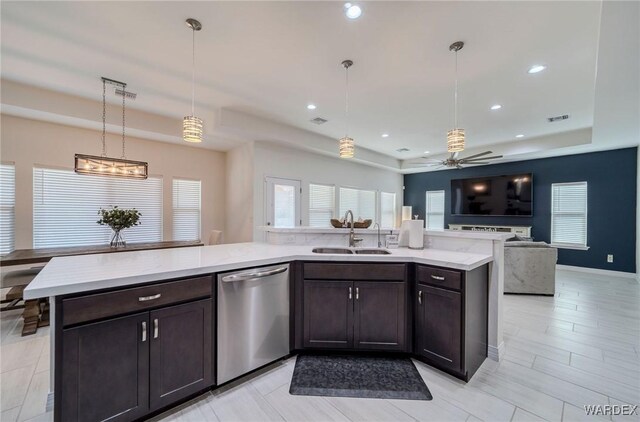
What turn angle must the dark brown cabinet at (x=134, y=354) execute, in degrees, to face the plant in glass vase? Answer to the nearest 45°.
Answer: approximately 135° to its left

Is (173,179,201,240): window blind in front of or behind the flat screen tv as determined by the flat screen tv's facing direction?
in front

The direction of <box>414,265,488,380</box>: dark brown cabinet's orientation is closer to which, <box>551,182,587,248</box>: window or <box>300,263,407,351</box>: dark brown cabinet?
the dark brown cabinet

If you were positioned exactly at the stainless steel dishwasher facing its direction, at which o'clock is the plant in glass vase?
The plant in glass vase is roughly at 6 o'clock from the stainless steel dishwasher.

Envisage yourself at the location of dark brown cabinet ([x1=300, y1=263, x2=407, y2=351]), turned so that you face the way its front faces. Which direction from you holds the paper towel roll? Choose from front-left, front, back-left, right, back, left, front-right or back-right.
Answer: back-left

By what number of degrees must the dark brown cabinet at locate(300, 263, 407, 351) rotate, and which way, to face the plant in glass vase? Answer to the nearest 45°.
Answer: approximately 90° to its right

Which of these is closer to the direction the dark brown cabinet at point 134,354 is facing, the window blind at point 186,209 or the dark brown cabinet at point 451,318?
the dark brown cabinet

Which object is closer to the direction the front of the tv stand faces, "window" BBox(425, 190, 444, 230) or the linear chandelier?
the linear chandelier
